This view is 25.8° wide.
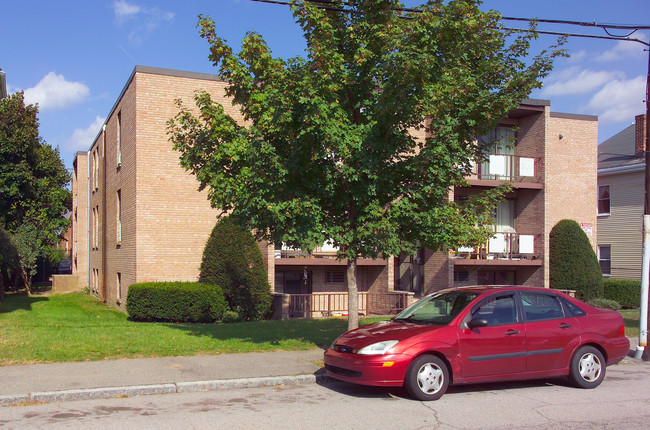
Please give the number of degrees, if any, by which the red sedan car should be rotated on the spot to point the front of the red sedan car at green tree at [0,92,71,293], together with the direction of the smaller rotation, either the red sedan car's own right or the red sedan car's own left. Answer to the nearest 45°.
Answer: approximately 90° to the red sedan car's own right

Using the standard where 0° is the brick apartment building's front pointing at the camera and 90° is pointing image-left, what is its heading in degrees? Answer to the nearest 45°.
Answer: approximately 0°

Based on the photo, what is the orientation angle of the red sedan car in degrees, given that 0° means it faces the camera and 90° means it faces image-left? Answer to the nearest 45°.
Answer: approximately 45°

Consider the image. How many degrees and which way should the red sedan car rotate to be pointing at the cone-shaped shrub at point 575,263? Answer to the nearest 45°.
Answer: approximately 135° to its right

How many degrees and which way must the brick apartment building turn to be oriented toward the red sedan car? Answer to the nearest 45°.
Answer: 0° — it already faces it
